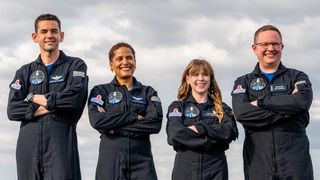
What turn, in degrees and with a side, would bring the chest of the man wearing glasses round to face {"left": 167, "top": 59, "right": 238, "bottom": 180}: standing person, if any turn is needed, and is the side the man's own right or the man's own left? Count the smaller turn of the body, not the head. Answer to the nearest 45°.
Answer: approximately 90° to the man's own right

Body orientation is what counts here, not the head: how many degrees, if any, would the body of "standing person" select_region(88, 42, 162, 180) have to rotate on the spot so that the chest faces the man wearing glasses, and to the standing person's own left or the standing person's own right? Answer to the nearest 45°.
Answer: approximately 90° to the standing person's own left

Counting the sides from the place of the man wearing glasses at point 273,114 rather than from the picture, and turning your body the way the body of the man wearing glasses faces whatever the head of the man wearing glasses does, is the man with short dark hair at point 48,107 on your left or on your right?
on your right

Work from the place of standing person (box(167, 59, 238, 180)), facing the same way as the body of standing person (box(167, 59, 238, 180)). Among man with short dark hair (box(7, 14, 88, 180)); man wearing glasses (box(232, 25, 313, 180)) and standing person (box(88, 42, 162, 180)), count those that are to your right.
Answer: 2

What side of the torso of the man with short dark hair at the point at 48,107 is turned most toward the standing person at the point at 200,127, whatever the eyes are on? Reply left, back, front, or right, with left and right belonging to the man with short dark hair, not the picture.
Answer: left

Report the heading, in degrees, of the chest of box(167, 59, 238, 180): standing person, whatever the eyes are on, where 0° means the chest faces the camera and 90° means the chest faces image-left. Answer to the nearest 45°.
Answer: approximately 0°
